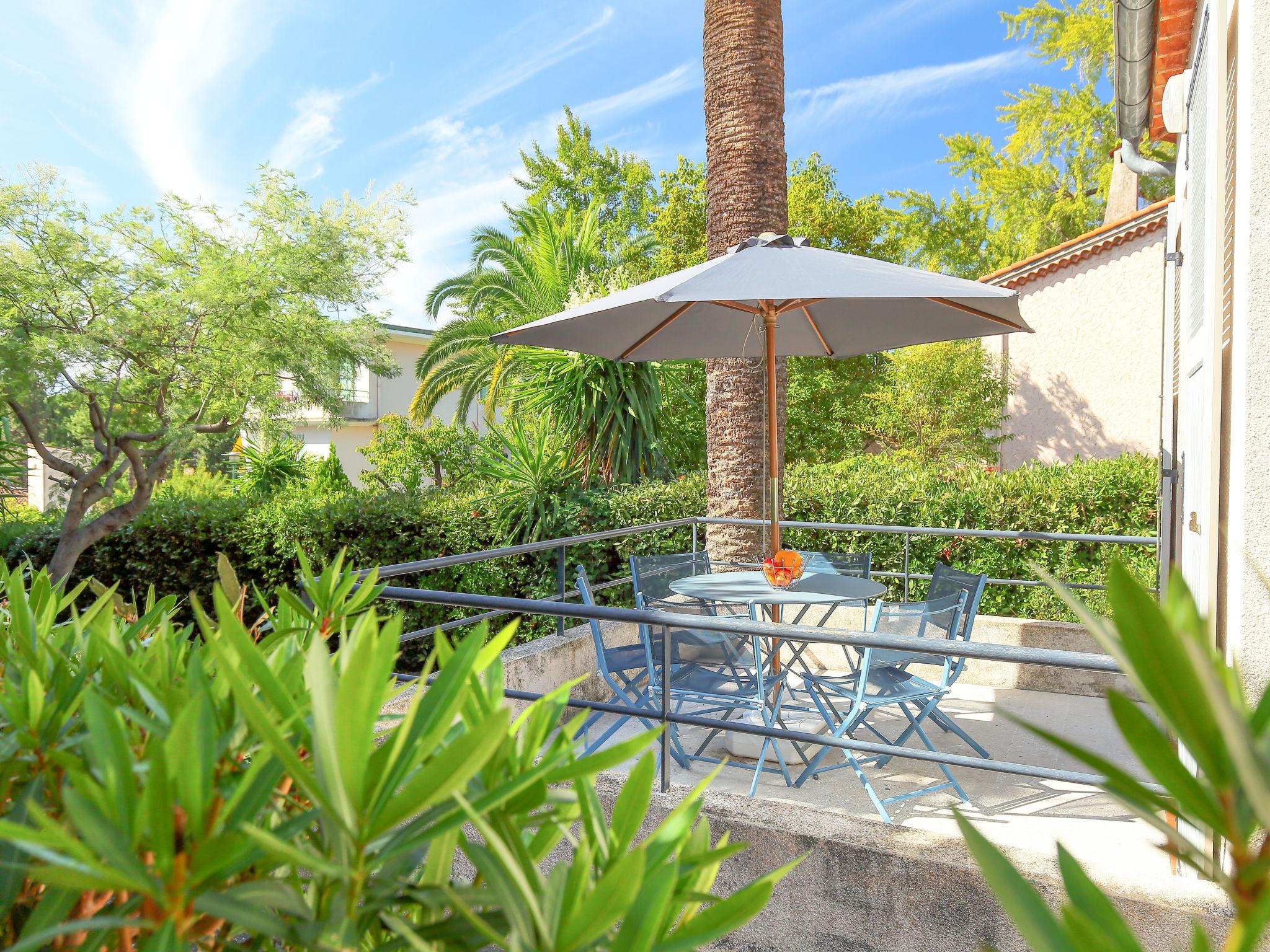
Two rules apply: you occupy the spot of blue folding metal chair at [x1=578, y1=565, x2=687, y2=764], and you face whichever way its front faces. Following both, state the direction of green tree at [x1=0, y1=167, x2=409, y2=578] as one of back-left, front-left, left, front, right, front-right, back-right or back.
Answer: back-left

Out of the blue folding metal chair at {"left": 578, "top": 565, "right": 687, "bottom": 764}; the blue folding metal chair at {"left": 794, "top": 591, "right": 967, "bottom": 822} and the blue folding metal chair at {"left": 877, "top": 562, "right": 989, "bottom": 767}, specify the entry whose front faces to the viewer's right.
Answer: the blue folding metal chair at {"left": 578, "top": 565, "right": 687, "bottom": 764}

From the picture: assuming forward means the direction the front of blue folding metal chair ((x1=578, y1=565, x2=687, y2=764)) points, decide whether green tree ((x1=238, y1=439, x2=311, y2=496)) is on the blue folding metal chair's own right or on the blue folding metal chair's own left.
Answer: on the blue folding metal chair's own left

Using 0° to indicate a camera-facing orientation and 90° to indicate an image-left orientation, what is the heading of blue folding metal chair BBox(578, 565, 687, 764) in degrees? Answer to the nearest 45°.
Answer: approximately 270°

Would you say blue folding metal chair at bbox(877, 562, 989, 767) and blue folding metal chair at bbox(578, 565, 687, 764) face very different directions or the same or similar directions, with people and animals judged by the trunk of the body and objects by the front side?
very different directions

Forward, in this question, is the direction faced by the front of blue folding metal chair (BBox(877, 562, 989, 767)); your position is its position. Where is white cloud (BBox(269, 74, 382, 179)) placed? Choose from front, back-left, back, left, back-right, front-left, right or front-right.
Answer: right

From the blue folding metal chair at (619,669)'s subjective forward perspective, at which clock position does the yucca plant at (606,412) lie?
The yucca plant is roughly at 9 o'clock from the blue folding metal chair.

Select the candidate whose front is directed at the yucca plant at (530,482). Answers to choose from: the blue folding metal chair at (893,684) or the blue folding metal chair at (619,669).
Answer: the blue folding metal chair at (893,684)

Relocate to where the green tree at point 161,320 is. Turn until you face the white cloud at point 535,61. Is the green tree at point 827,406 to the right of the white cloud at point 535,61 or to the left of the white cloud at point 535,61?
right

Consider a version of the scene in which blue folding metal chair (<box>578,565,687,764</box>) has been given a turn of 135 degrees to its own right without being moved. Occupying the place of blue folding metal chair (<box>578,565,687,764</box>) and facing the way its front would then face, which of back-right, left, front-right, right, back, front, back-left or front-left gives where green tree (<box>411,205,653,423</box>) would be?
back-right

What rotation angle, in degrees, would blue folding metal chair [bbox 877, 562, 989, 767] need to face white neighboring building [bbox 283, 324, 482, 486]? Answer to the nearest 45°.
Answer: approximately 90° to its right

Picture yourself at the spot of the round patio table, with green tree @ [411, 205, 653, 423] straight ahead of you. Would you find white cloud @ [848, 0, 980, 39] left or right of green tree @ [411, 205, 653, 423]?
right

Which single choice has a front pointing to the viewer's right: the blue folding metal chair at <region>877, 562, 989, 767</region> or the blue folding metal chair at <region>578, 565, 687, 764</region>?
the blue folding metal chair at <region>578, 565, 687, 764</region>

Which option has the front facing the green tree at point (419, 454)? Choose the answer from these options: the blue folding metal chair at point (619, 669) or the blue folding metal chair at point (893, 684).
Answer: the blue folding metal chair at point (893, 684)

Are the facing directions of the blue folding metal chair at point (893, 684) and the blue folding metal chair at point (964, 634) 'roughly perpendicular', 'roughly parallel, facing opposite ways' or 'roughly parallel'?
roughly perpendicular

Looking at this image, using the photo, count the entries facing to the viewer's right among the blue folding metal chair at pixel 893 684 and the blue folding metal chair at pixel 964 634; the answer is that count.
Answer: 0

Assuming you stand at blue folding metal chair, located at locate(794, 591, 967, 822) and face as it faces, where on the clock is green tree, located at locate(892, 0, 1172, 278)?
The green tree is roughly at 2 o'clock from the blue folding metal chair.
